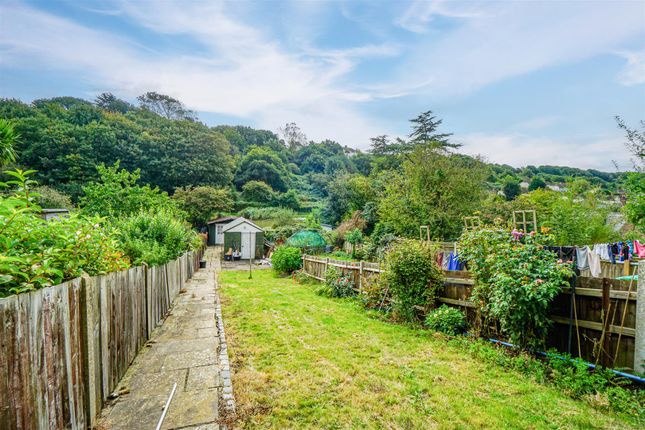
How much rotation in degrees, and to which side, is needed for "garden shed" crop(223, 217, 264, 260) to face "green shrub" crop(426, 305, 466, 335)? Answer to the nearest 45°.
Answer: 0° — it already faces it

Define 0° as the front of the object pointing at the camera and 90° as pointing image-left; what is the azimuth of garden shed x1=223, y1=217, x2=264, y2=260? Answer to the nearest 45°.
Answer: approximately 0°

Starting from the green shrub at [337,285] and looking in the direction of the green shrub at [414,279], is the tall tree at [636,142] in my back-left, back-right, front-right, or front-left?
front-left

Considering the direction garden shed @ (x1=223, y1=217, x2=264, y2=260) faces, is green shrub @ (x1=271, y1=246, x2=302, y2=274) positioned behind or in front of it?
in front

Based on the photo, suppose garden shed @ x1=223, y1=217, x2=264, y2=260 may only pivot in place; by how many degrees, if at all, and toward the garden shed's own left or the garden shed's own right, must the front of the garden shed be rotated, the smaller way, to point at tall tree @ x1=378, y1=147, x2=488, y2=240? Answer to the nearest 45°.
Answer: approximately 45° to the garden shed's own left

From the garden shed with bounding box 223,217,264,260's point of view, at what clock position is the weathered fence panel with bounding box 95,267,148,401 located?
The weathered fence panel is roughly at 12 o'clock from the garden shed.

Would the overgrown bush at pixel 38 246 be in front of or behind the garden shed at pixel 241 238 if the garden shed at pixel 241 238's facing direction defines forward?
in front

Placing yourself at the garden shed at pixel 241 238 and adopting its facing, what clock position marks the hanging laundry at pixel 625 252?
The hanging laundry is roughly at 11 o'clock from the garden shed.

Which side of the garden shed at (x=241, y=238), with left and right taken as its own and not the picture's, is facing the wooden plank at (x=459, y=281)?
front

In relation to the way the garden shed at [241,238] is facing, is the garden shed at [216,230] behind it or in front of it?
behind

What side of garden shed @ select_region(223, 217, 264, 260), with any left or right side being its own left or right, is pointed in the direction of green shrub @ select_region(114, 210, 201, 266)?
front

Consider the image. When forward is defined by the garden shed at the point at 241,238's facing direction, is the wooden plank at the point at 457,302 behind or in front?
in front
